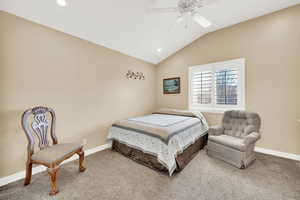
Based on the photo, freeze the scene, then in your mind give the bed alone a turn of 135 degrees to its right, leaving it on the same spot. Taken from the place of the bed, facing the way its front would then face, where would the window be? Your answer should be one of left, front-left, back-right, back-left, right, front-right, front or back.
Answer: front-right

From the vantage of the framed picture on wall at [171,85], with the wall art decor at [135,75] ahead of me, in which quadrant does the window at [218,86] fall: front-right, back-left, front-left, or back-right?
back-left

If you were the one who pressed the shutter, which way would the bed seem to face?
facing the viewer and to the left of the viewer

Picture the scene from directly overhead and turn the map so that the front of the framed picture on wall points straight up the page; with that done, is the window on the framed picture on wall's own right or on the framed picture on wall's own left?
on the framed picture on wall's own left

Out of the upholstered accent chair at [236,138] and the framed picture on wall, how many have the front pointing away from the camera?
0

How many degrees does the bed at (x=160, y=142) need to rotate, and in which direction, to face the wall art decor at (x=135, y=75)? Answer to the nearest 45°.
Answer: approximately 90° to its right

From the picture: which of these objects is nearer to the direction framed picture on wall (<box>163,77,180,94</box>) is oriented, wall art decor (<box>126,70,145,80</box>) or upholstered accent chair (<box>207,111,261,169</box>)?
the wall art decor

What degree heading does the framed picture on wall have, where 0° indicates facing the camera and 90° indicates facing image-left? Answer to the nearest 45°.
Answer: approximately 45°

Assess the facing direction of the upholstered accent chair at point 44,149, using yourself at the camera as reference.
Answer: facing the viewer and to the right of the viewer

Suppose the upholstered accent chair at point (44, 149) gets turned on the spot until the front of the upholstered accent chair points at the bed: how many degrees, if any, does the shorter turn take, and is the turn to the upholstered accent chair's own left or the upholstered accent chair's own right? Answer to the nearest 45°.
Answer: approximately 45° to the upholstered accent chair's own left

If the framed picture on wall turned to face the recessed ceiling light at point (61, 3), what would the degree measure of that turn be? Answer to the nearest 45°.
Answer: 0° — it already faces it

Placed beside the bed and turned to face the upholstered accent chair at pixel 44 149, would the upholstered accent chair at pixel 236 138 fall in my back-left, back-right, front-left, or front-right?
back-left

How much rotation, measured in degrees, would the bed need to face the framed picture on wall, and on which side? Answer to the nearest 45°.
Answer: approximately 135° to its right

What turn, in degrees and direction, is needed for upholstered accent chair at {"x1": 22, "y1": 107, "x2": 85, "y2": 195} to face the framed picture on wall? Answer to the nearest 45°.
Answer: approximately 45° to its left

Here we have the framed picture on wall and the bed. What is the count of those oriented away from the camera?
0
